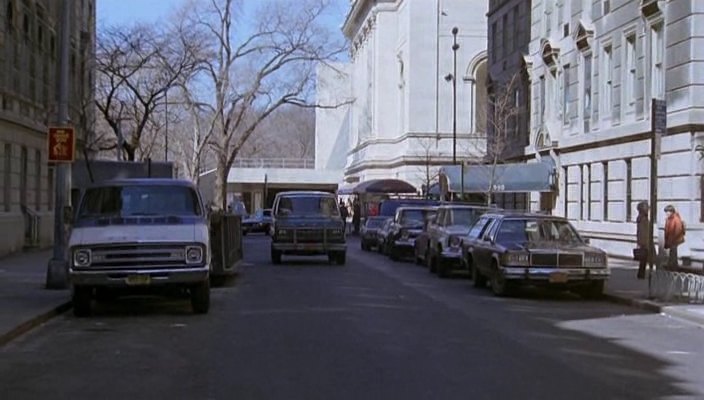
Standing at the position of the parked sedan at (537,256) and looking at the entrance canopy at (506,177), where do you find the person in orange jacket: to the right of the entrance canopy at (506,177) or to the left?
right

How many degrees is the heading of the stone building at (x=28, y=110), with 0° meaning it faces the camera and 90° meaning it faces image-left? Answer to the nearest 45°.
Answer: approximately 270°

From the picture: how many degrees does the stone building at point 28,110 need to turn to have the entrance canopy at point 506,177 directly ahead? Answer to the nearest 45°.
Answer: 0° — it already faces it
